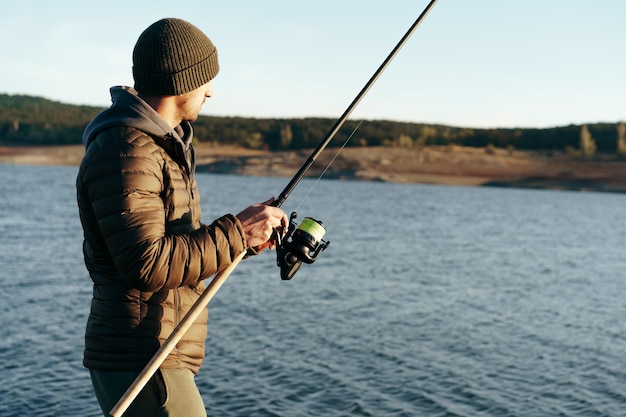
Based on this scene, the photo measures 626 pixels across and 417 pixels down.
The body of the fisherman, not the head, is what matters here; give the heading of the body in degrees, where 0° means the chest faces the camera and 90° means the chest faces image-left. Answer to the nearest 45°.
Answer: approximately 270°
